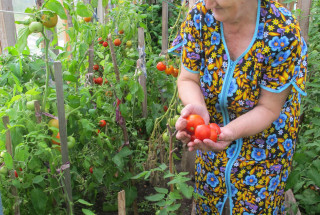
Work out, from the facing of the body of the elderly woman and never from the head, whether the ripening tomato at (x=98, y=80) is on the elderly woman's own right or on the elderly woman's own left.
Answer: on the elderly woman's own right

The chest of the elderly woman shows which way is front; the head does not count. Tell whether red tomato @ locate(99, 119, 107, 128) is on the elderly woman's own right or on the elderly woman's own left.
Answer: on the elderly woman's own right

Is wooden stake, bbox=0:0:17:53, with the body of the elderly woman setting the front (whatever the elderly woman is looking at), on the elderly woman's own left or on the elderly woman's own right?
on the elderly woman's own right

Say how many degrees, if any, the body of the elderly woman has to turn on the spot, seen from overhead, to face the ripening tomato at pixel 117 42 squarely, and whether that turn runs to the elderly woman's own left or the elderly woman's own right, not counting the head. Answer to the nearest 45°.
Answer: approximately 90° to the elderly woman's own right

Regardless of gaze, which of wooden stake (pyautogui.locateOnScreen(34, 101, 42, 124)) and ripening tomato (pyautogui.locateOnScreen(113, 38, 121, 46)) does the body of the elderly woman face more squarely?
the wooden stake

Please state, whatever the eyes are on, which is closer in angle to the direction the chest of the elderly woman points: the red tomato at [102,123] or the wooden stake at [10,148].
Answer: the wooden stake

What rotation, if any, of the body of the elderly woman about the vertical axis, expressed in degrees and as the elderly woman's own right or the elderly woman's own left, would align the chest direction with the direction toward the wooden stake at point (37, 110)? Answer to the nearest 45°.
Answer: approximately 45° to the elderly woman's own right

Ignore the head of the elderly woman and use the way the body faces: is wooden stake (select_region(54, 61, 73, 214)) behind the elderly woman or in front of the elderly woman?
in front

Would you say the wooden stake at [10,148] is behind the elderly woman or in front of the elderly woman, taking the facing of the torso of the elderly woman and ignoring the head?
in front

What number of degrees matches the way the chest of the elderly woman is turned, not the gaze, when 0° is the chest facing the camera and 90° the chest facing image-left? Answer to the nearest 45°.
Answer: approximately 45°
